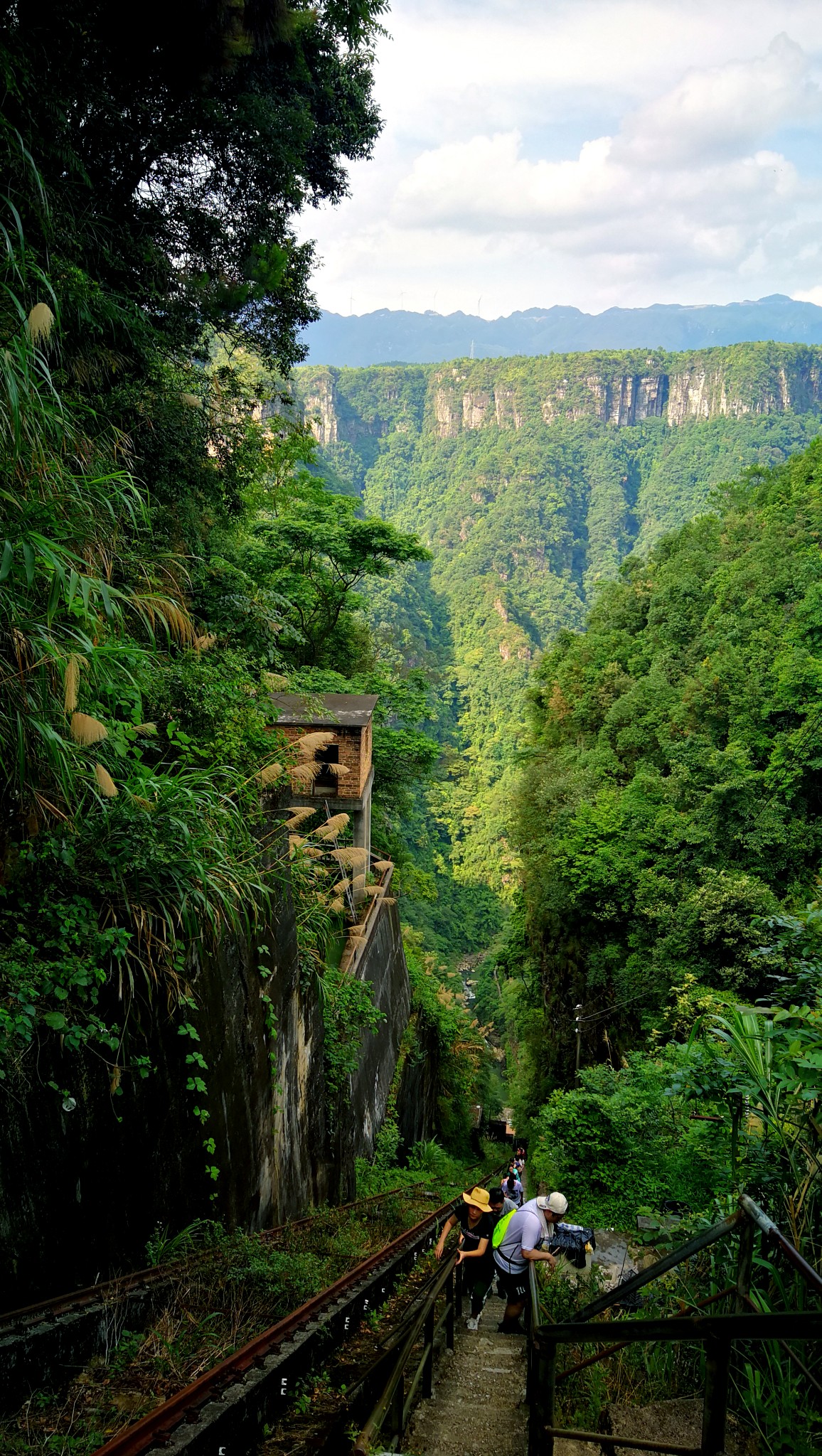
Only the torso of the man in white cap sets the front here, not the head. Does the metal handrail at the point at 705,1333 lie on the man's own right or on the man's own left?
on the man's own right

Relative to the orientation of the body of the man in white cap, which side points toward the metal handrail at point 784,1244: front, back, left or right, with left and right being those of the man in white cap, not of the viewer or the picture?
right
